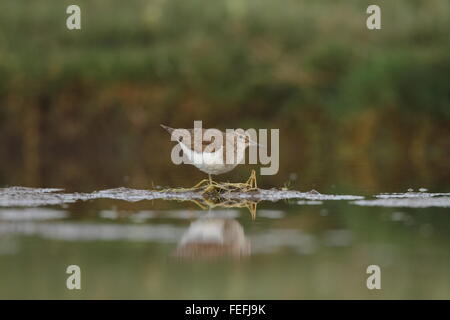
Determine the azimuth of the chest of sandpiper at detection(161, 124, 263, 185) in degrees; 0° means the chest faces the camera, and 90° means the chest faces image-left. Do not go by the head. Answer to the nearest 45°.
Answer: approximately 270°
